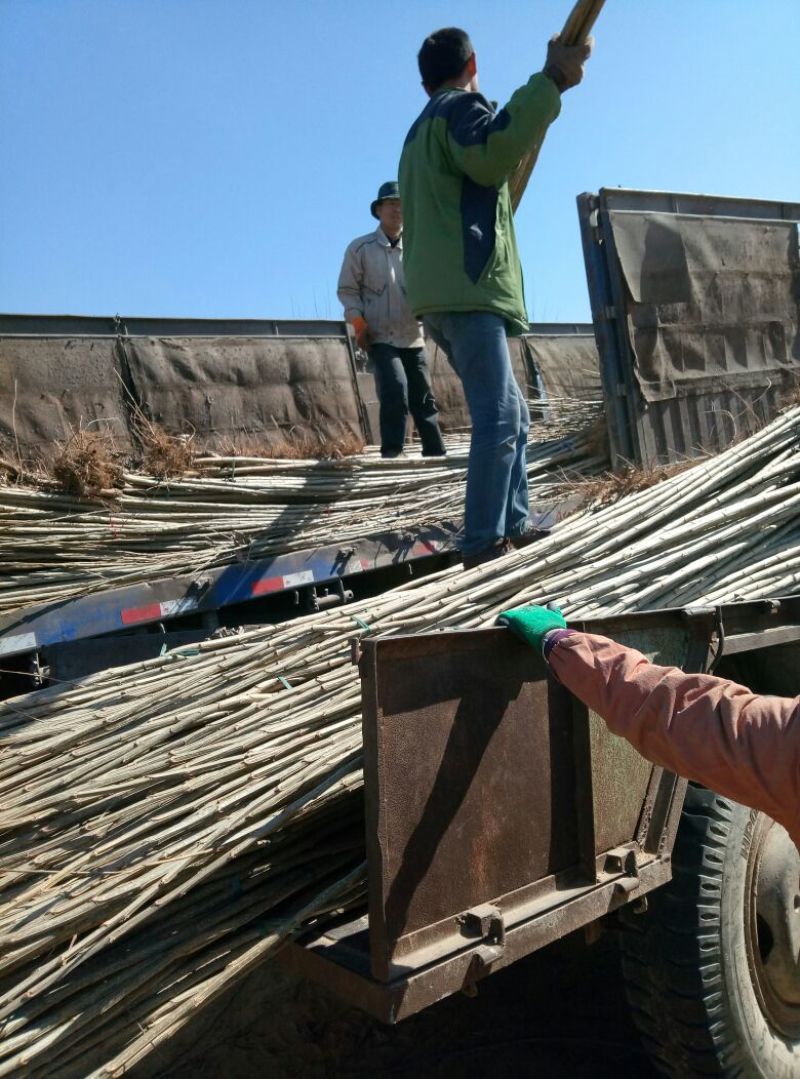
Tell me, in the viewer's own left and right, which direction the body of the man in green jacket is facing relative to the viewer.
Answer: facing away from the viewer and to the right of the viewer

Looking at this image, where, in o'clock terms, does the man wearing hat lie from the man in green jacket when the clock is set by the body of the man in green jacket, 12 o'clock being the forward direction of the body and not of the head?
The man wearing hat is roughly at 10 o'clock from the man in green jacket.

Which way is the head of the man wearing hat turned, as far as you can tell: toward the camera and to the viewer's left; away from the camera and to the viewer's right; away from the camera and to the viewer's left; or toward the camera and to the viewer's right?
toward the camera and to the viewer's right
